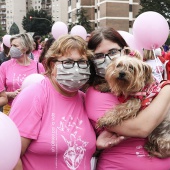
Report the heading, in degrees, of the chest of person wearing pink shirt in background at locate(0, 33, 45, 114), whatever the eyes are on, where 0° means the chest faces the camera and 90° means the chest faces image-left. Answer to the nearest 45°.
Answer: approximately 45°

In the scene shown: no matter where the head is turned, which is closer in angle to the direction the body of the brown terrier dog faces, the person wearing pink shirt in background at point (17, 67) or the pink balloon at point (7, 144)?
the pink balloon

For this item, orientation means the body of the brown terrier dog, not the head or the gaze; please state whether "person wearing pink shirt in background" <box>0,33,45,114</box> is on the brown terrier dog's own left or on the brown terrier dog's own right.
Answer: on the brown terrier dog's own right

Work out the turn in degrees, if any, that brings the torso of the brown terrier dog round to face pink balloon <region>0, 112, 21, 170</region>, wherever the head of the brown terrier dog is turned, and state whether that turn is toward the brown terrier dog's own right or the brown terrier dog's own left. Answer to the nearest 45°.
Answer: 0° — it already faces it

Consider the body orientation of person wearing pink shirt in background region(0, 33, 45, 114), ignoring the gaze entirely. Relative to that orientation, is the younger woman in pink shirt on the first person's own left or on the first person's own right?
on the first person's own left
